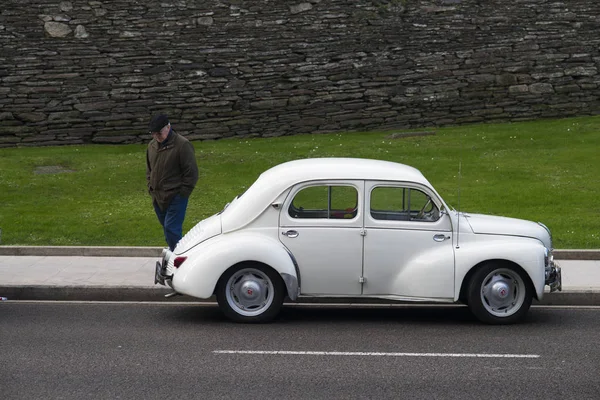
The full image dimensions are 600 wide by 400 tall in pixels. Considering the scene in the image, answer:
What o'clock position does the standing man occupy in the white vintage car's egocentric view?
The standing man is roughly at 7 o'clock from the white vintage car.

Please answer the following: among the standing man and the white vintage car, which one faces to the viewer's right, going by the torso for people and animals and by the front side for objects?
the white vintage car

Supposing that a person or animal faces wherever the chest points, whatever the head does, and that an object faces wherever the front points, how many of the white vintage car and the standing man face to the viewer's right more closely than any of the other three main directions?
1

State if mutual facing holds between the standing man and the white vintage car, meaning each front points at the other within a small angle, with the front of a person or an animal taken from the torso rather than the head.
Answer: no

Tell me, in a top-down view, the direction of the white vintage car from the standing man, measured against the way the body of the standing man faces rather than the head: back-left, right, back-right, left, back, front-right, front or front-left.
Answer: left

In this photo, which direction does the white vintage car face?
to the viewer's right
